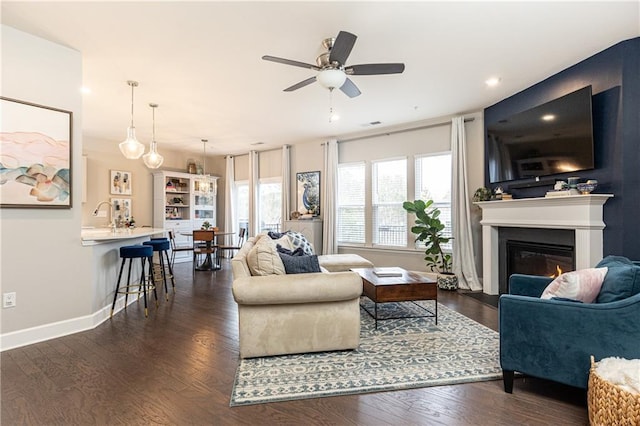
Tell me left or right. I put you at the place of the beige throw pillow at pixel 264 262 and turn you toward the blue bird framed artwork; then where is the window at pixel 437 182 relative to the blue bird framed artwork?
right

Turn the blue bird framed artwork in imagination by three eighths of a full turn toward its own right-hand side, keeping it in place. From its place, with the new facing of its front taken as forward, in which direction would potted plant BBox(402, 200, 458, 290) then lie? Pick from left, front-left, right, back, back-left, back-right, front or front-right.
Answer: back-right

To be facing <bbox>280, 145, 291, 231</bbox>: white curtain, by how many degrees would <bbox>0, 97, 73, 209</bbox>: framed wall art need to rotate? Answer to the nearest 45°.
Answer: approximately 90° to its left

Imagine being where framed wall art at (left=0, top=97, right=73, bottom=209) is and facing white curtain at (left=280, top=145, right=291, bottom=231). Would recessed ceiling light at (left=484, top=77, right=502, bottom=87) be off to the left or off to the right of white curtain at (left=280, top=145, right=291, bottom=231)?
right

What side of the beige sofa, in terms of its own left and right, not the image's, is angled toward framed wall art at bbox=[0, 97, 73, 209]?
back

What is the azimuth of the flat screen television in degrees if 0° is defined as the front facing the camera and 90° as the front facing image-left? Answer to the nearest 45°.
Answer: approximately 45°

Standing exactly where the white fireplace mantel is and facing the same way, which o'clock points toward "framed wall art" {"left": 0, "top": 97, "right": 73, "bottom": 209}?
The framed wall art is roughly at 12 o'clock from the white fireplace mantel.

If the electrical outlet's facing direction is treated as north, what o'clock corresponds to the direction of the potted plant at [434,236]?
The potted plant is roughly at 11 o'clock from the electrical outlet.

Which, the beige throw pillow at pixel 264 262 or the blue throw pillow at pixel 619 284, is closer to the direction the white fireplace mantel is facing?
the beige throw pillow

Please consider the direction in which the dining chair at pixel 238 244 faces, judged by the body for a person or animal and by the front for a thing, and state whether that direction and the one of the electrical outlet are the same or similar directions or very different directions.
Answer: very different directions

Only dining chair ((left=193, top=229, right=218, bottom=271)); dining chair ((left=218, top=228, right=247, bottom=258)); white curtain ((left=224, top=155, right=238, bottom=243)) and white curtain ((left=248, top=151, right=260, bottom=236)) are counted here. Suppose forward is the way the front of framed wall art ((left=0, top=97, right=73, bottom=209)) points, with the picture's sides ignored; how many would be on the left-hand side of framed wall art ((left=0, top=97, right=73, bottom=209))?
4

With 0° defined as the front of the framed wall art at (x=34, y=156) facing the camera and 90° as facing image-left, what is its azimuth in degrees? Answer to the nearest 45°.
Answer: approximately 315°
